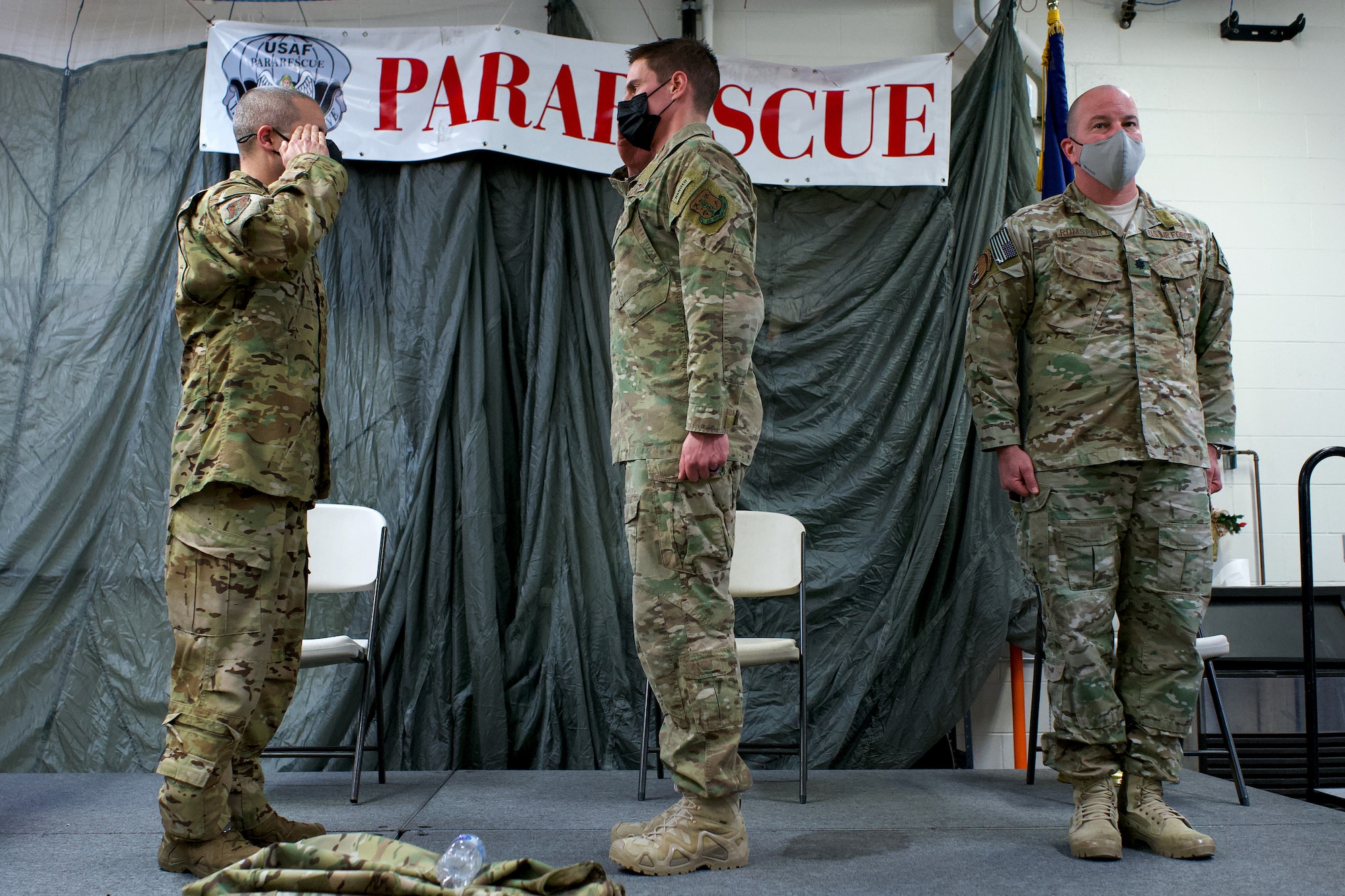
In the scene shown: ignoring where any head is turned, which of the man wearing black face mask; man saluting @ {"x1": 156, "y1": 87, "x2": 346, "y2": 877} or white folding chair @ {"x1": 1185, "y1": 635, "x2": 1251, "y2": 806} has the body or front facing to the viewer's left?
the man wearing black face mask

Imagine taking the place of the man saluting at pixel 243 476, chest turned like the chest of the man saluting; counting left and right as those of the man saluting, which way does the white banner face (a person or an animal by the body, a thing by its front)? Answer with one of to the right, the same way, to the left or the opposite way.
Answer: to the right

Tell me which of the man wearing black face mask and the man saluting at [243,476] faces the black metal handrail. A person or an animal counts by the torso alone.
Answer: the man saluting

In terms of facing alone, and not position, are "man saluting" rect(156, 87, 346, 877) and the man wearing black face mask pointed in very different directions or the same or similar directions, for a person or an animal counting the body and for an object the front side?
very different directions

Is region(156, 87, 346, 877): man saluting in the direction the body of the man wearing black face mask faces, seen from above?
yes

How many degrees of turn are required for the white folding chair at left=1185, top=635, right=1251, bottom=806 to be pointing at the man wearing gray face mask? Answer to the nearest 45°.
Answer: approximately 45° to its right

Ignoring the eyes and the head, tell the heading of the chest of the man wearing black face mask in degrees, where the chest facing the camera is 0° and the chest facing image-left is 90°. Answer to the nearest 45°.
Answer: approximately 90°

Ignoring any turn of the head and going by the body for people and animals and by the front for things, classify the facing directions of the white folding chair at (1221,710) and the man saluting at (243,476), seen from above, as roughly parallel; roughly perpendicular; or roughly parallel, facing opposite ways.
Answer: roughly perpendicular

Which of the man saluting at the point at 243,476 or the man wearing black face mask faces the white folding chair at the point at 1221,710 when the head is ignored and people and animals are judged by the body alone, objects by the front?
the man saluting

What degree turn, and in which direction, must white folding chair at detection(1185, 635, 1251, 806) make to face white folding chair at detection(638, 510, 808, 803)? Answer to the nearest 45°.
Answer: approximately 135° to its right

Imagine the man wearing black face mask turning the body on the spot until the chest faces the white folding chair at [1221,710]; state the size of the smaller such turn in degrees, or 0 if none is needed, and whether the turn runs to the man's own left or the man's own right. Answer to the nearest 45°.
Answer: approximately 135° to the man's own right

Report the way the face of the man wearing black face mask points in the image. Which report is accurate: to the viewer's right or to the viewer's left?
to the viewer's left

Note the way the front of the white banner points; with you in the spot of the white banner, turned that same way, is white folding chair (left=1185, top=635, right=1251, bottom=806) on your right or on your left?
on your left
